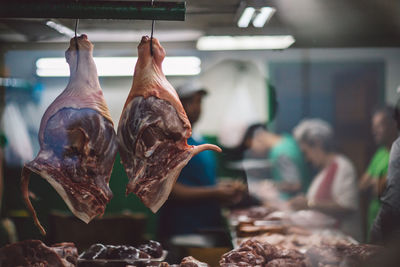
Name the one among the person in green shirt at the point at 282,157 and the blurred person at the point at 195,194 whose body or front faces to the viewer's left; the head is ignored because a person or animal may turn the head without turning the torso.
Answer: the person in green shirt

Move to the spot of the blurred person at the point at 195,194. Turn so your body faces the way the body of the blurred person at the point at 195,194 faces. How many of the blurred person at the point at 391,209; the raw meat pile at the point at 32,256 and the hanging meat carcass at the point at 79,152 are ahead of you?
1

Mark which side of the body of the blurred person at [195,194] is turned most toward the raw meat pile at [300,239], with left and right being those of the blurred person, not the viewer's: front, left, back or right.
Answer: front

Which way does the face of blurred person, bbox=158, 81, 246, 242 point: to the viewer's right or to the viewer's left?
to the viewer's right

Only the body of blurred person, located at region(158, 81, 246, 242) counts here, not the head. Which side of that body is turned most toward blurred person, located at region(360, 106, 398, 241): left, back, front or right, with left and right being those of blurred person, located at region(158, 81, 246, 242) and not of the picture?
front

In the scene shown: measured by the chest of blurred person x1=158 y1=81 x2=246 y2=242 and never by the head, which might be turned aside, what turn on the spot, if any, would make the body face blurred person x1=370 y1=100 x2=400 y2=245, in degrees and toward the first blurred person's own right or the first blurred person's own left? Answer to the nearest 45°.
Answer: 0° — they already face them

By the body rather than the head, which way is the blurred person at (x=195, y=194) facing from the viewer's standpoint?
to the viewer's right

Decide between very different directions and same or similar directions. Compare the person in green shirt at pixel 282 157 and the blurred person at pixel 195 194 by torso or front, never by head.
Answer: very different directions

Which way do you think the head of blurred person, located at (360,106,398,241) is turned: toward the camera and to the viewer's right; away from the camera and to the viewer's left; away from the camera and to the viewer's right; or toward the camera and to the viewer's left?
toward the camera and to the viewer's left

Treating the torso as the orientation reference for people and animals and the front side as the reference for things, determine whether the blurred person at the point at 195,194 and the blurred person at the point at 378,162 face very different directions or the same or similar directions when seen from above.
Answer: very different directions

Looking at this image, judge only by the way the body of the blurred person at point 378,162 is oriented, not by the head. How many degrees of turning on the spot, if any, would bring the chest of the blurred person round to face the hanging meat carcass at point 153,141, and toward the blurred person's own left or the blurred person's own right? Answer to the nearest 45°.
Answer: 0° — they already face it

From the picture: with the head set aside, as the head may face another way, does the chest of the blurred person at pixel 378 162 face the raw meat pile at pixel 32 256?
yes

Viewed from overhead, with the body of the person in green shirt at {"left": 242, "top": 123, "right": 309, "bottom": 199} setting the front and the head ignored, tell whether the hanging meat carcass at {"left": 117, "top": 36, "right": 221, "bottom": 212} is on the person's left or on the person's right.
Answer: on the person's left

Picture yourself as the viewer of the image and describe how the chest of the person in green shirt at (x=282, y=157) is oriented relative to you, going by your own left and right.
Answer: facing to the left of the viewer

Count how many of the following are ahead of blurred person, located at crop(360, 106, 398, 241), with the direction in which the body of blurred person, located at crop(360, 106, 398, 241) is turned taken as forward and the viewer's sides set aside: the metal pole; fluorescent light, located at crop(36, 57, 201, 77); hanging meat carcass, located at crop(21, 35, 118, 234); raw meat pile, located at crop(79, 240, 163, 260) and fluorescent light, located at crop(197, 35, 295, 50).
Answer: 5

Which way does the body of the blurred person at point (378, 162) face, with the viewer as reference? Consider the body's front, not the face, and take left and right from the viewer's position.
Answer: facing the viewer and to the left of the viewer
